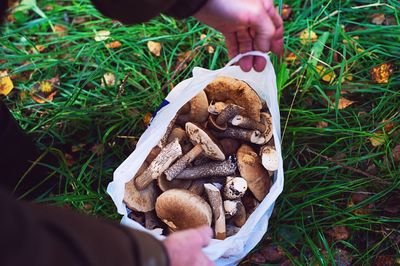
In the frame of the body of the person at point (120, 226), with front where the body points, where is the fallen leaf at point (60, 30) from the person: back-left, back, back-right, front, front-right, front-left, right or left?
left

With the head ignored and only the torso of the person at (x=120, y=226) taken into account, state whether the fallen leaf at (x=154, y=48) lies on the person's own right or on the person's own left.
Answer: on the person's own left

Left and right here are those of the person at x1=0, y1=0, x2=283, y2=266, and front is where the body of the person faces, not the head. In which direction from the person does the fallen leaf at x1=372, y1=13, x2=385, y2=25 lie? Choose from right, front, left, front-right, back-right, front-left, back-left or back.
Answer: front-left

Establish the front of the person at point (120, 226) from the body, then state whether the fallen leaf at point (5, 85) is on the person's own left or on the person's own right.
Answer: on the person's own left

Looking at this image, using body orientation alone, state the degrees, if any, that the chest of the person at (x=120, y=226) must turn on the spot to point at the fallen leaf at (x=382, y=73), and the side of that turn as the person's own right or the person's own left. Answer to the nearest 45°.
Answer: approximately 45° to the person's own left

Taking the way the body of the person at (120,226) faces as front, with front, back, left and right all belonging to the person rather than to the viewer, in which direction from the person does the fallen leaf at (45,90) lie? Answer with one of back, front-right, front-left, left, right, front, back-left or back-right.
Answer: left

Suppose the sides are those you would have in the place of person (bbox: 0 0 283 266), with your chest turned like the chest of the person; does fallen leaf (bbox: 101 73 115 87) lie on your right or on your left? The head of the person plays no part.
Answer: on your left

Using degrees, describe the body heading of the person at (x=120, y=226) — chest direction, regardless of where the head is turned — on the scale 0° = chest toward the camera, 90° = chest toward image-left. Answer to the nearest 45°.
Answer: approximately 270°

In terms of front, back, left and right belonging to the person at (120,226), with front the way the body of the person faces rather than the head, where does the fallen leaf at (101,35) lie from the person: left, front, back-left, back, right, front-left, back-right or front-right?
left
